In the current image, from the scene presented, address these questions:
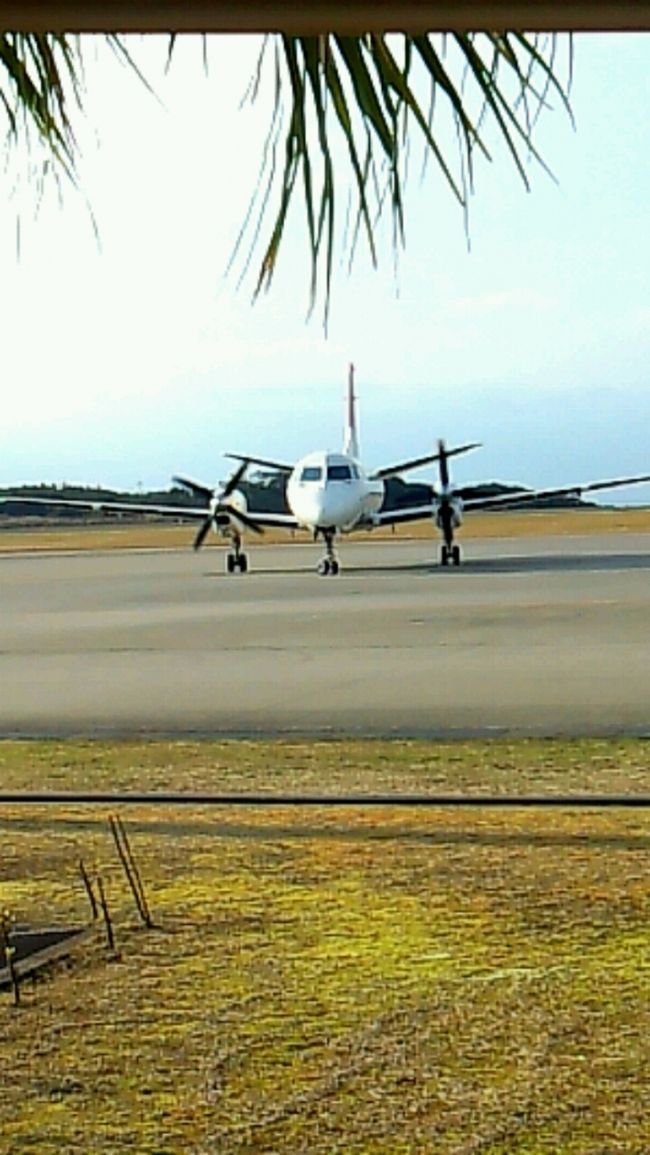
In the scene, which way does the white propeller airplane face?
toward the camera

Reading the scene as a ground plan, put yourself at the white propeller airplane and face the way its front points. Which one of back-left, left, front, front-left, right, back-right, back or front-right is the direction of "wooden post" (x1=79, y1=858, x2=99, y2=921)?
front

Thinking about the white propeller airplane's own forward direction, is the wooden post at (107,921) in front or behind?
in front

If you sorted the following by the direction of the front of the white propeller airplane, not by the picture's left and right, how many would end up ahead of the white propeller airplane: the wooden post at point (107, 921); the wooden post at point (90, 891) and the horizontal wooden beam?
3

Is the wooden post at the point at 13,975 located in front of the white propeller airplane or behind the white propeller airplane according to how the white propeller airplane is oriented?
in front

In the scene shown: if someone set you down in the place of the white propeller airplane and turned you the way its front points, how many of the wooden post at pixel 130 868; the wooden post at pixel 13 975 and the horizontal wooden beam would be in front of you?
3

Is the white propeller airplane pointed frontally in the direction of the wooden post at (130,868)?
yes
